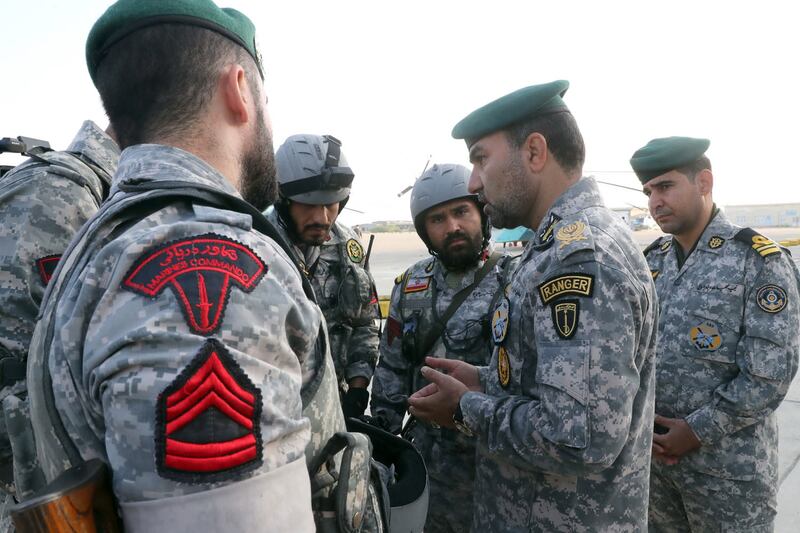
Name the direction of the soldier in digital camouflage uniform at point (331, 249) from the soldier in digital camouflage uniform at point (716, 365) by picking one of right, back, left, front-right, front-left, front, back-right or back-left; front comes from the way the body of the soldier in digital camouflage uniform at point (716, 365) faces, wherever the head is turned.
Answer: front-right

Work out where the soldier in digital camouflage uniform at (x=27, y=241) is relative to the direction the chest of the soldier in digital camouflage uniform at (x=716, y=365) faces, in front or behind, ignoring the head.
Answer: in front

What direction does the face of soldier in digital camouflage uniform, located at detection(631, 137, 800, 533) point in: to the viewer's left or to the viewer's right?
to the viewer's left

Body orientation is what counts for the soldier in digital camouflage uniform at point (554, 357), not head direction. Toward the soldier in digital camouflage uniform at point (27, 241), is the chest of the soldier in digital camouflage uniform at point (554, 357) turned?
yes

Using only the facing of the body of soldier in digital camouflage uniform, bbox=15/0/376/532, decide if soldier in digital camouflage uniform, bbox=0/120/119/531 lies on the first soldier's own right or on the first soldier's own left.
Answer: on the first soldier's own left

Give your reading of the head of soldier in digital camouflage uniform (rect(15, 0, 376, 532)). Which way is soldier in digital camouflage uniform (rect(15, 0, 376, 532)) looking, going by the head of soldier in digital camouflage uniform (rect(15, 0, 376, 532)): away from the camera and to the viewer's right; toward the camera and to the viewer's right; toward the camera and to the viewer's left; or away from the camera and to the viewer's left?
away from the camera and to the viewer's right

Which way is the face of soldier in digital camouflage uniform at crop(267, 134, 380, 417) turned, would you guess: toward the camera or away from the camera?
toward the camera

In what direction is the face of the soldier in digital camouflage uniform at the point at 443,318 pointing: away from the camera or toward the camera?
toward the camera

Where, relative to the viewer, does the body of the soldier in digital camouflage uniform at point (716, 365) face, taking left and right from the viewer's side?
facing the viewer and to the left of the viewer

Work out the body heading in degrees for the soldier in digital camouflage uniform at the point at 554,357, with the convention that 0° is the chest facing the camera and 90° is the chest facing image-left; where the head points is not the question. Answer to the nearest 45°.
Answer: approximately 90°

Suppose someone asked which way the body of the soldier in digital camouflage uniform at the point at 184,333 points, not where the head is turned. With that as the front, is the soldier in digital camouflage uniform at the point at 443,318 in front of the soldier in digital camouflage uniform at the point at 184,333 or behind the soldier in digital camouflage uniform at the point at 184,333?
in front

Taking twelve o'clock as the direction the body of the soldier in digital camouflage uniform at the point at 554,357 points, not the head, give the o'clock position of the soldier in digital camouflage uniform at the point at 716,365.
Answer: the soldier in digital camouflage uniform at the point at 716,365 is roughly at 4 o'clock from the soldier in digital camouflage uniform at the point at 554,357.

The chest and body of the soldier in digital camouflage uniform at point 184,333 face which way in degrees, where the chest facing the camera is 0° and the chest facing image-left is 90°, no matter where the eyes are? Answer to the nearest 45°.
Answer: approximately 225°

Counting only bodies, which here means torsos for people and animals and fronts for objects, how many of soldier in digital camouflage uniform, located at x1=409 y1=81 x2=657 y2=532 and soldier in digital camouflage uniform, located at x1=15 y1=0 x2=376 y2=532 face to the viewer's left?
1
